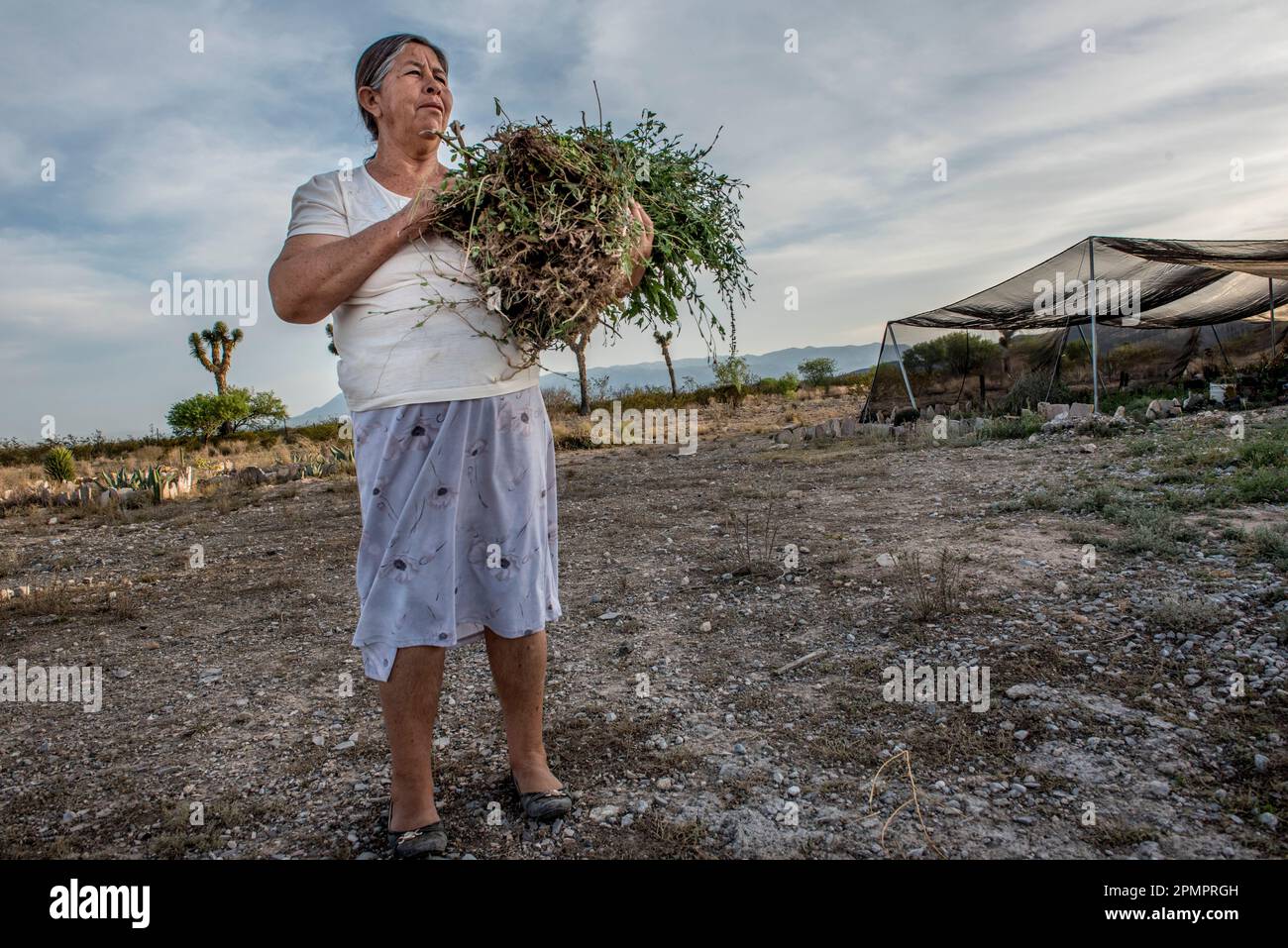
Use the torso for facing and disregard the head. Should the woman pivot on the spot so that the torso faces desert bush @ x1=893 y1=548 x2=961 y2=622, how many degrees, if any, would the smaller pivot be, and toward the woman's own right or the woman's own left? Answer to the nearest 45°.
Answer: approximately 90° to the woman's own left

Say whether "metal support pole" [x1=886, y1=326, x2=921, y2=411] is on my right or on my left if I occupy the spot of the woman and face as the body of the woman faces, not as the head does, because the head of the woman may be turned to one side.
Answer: on my left

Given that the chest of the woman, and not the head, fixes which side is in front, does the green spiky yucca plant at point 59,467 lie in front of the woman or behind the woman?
behind

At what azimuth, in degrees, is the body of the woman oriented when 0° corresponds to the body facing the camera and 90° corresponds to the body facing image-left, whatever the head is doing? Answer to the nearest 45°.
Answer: approximately 315°

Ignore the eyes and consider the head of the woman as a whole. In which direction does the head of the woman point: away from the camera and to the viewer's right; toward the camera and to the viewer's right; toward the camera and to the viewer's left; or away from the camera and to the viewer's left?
toward the camera and to the viewer's right
